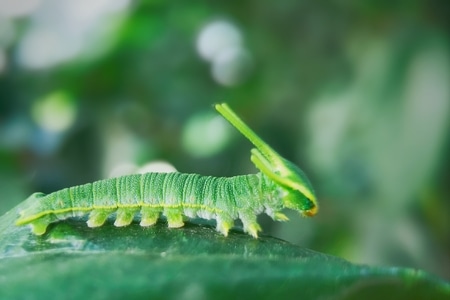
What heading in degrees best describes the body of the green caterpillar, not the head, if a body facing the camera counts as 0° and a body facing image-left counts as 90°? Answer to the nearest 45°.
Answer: approximately 270°
